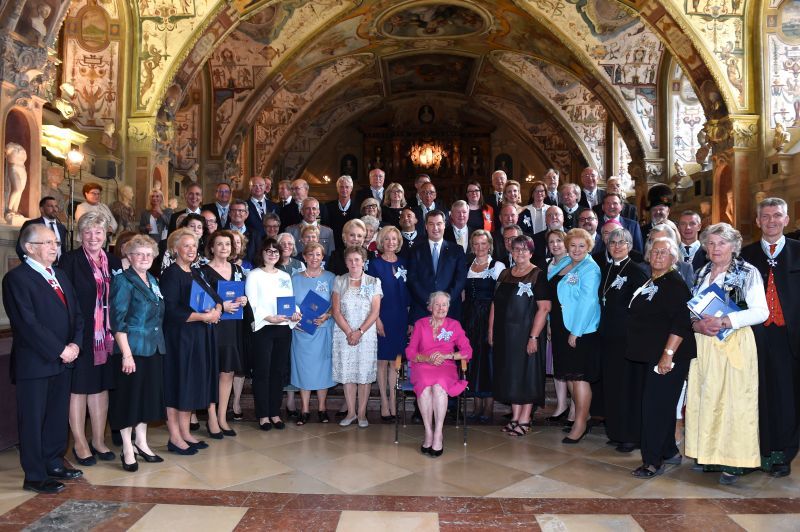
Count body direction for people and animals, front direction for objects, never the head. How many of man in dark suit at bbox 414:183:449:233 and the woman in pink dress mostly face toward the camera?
2

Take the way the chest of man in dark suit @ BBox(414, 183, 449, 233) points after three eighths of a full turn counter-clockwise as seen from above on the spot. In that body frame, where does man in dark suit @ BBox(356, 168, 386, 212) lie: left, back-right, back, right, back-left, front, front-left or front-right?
left

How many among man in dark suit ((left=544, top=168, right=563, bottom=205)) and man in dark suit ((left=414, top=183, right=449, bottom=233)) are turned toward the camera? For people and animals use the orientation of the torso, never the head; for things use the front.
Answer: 2

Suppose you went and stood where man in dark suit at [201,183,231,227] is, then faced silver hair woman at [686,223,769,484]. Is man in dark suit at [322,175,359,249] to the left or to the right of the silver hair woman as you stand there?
left

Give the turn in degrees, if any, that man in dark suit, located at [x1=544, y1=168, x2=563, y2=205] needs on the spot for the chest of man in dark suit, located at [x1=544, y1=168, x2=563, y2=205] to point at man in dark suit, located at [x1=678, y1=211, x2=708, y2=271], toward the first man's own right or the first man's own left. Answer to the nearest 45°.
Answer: approximately 45° to the first man's own left
